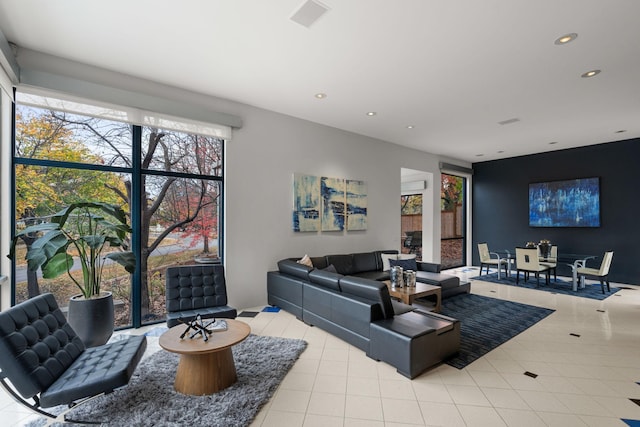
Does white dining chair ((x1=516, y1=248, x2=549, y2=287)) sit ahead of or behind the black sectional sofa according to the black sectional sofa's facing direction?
ahead

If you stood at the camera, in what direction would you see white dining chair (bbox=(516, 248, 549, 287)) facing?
facing away from the viewer and to the right of the viewer

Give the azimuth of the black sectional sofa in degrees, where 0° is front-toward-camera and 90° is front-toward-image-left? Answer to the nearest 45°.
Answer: approximately 225°
